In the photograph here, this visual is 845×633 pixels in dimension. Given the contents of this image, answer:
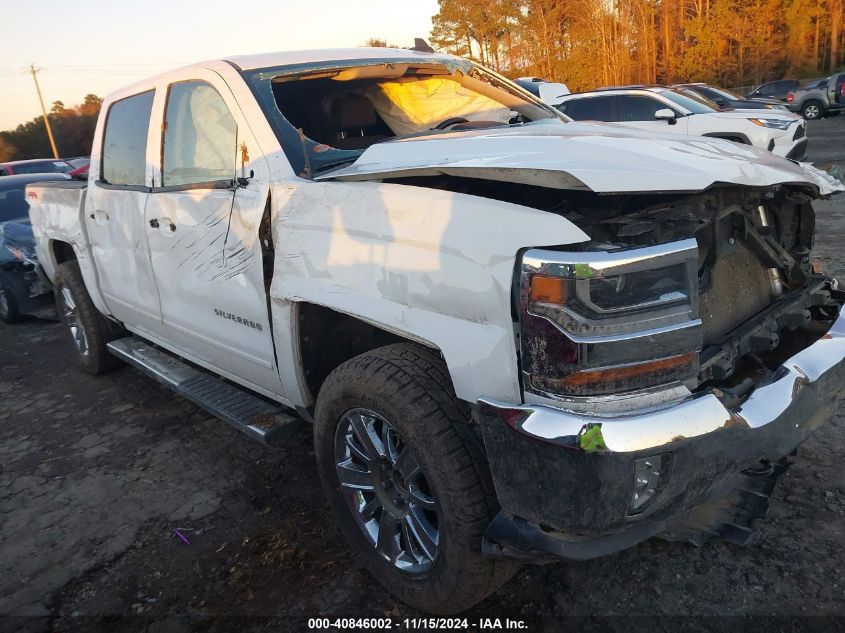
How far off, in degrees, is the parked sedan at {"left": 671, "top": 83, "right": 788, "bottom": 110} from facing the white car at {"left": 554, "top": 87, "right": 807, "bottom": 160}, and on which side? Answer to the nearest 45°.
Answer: approximately 45° to its right

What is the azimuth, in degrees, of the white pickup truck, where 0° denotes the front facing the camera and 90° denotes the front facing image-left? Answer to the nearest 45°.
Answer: approximately 315°

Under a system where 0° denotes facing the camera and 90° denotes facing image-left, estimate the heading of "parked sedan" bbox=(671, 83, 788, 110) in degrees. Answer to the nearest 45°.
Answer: approximately 315°

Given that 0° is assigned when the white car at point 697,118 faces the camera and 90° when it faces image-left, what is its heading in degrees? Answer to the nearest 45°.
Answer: approximately 315°

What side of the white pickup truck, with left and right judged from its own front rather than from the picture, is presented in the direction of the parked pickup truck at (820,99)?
left

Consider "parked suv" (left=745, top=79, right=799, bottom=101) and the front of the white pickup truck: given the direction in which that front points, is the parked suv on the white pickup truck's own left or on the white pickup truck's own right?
on the white pickup truck's own left
